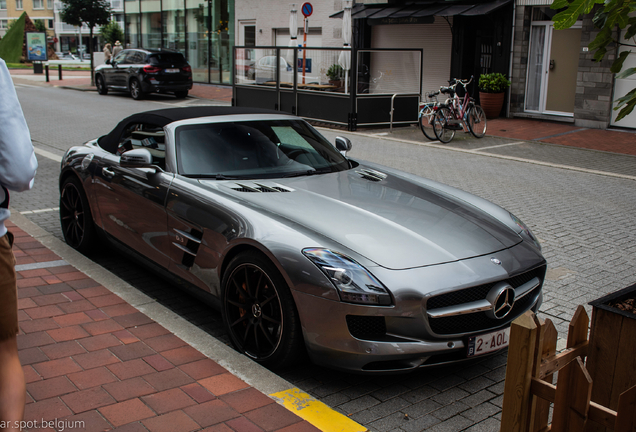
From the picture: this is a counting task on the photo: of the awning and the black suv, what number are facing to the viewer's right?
0

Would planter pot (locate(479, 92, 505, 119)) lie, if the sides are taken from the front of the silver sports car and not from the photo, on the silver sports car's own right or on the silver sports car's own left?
on the silver sports car's own left

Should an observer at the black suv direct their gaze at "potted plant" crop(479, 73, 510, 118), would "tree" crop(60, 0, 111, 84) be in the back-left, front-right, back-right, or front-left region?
back-left

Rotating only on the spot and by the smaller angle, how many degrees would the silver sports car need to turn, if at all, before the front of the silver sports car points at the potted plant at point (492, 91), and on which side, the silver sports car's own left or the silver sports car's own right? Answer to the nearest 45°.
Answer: approximately 135° to the silver sports car's own left

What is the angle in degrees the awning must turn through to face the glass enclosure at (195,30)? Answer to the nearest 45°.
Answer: approximately 90° to its right

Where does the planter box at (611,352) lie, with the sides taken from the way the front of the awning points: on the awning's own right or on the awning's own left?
on the awning's own left

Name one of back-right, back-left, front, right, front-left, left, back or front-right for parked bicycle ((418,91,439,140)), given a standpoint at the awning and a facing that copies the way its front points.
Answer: front-left

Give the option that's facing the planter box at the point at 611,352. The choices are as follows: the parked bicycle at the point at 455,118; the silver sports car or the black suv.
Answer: the silver sports car

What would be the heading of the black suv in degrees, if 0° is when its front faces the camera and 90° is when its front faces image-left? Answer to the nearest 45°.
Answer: approximately 135°

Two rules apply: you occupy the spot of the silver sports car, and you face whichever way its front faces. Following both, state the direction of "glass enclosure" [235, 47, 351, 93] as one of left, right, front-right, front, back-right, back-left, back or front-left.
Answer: back-left

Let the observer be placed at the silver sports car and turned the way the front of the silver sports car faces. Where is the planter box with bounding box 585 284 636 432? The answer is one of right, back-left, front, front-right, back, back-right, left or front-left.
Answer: front

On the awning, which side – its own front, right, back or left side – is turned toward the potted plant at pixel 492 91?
left

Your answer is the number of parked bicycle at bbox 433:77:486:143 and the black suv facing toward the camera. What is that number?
0
